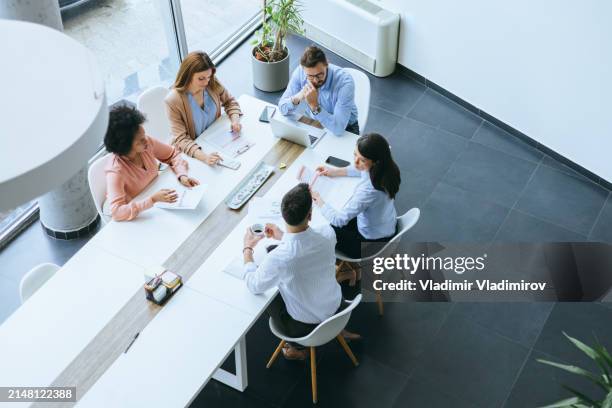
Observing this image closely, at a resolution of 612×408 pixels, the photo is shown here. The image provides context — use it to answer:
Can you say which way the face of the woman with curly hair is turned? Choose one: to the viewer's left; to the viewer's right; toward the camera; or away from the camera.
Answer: to the viewer's right

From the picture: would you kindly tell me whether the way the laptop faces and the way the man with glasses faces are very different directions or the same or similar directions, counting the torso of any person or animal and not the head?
very different directions

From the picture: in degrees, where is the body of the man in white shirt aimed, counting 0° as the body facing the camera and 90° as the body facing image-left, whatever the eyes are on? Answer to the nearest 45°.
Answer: approximately 135°

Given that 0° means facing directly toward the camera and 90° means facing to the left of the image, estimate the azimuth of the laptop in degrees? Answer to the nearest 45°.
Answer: approximately 225°

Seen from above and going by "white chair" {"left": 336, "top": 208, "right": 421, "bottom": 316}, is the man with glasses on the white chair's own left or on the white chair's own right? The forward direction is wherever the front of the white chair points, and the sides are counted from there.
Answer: on the white chair's own right

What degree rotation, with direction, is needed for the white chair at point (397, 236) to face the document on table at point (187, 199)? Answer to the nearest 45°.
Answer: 0° — it already faces it

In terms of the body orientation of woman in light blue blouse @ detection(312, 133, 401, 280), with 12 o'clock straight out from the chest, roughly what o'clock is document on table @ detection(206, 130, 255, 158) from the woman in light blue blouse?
The document on table is roughly at 1 o'clock from the woman in light blue blouse.

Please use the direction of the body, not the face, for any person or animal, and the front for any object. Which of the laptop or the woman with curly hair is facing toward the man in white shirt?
the woman with curly hair

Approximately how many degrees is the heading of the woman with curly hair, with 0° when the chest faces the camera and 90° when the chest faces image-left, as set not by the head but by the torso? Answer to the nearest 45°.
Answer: approximately 315°

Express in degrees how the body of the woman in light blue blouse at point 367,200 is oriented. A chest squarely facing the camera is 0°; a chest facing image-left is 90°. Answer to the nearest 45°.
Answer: approximately 90°

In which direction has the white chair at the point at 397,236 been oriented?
to the viewer's left

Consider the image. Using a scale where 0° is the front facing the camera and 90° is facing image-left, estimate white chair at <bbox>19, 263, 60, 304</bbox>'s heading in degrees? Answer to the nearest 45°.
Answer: approximately 315°
